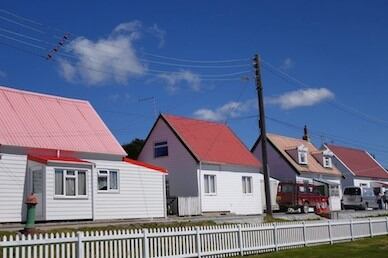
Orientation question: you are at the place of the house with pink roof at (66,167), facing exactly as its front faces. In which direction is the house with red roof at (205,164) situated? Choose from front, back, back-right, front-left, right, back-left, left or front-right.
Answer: left

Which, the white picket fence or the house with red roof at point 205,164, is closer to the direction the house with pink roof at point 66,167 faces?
the white picket fence

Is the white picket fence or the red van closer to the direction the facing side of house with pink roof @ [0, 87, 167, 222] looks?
the white picket fence

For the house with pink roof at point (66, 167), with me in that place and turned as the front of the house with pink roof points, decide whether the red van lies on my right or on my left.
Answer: on my left

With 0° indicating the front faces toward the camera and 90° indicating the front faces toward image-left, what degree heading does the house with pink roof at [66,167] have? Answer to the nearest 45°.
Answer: approximately 315°
